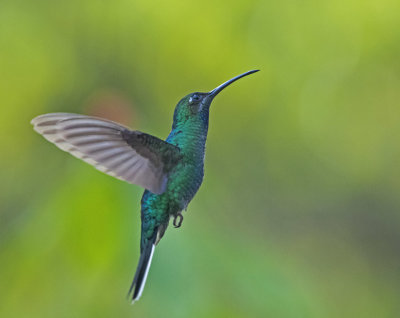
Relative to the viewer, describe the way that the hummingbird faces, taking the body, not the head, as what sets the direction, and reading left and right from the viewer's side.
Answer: facing to the right of the viewer
